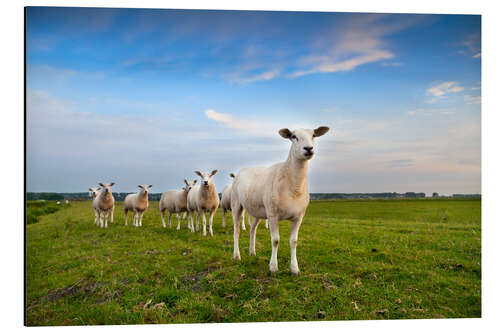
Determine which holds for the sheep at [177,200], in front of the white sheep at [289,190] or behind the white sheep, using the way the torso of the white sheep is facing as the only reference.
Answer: behind

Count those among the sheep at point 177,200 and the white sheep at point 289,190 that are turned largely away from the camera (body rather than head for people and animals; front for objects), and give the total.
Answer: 0

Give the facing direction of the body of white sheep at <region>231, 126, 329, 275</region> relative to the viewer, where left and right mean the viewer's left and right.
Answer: facing the viewer and to the right of the viewer
